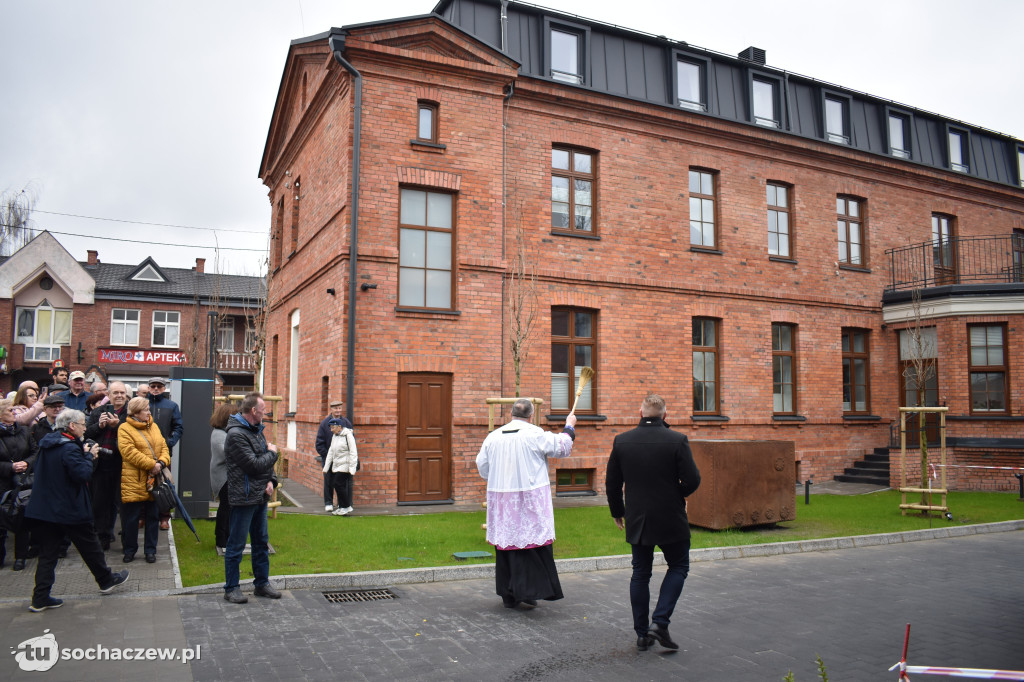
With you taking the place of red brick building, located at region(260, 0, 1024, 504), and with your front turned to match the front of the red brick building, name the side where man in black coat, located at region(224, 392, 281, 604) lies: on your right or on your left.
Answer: on your right

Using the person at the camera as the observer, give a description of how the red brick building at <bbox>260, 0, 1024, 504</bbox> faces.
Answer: facing the viewer and to the right of the viewer

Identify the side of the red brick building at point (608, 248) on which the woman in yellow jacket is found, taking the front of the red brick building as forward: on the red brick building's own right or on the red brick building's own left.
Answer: on the red brick building's own right

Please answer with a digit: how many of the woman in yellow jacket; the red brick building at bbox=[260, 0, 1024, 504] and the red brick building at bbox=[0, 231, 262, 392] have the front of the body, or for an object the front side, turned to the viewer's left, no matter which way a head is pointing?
0

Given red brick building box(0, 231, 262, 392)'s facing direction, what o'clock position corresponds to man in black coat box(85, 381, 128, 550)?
The man in black coat is roughly at 12 o'clock from the red brick building.

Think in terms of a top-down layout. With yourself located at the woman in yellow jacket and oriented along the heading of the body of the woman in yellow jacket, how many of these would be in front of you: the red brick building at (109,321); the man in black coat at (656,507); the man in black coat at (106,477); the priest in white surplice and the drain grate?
3

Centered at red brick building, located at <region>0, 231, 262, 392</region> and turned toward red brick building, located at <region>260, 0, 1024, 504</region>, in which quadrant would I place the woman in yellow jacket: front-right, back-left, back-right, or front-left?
front-right

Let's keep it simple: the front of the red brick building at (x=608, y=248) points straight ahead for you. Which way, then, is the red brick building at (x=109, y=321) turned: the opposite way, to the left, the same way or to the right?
the same way

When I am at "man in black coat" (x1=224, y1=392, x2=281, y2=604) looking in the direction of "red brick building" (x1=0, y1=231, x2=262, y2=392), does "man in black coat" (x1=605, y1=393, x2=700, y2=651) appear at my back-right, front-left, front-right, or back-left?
back-right

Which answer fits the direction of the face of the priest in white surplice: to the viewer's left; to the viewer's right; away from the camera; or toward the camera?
away from the camera

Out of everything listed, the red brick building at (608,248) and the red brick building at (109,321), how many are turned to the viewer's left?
0

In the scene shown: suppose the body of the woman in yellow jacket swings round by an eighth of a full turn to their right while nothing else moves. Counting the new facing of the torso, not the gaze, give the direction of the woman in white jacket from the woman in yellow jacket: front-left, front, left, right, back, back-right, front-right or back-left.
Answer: back-left

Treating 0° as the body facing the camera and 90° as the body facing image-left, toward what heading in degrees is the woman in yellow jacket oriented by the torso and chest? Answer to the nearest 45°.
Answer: approximately 315°

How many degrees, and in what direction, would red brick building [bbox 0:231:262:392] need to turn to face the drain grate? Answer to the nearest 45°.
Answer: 0° — it already faces it

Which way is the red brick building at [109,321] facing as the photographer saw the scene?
facing the viewer
